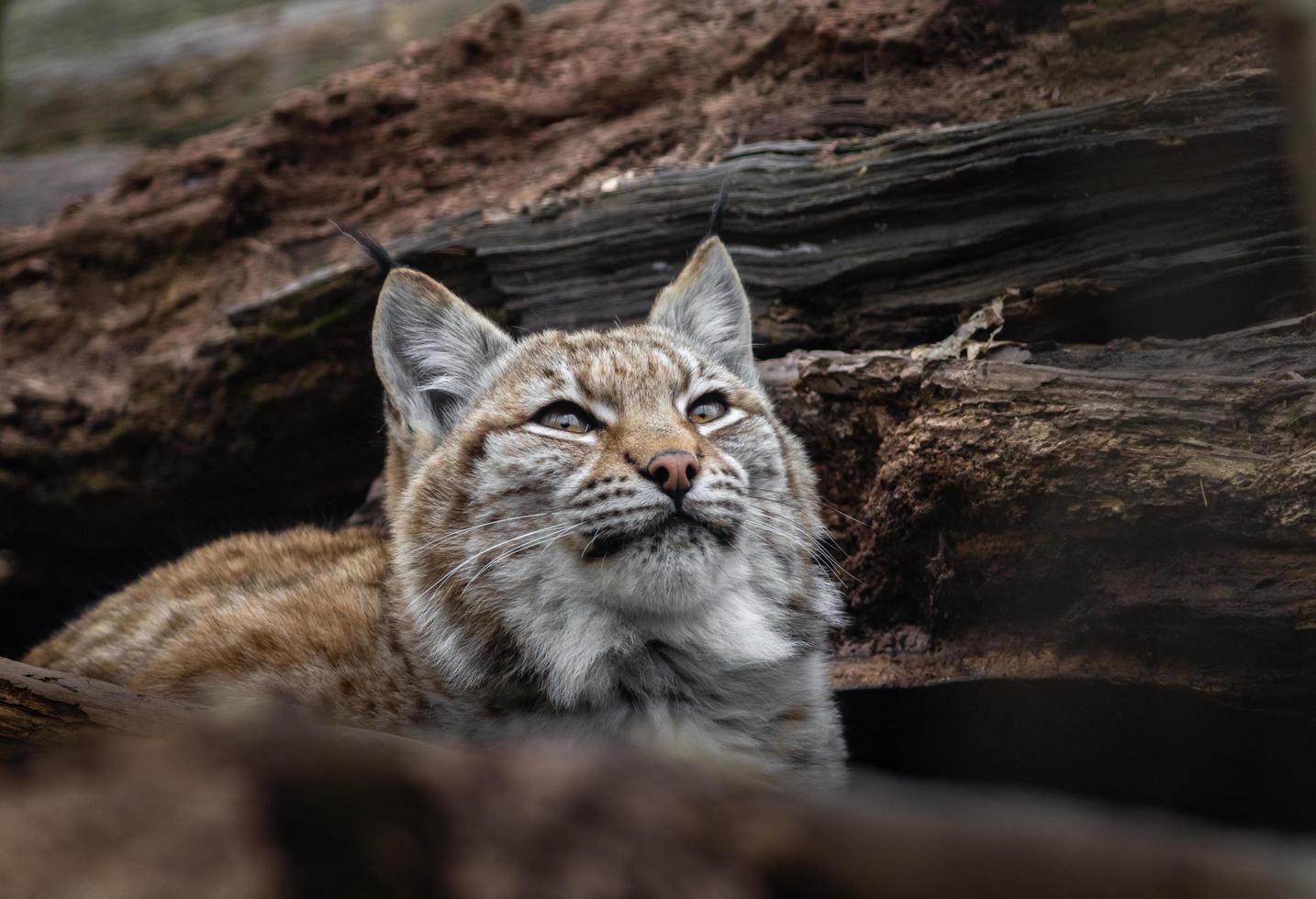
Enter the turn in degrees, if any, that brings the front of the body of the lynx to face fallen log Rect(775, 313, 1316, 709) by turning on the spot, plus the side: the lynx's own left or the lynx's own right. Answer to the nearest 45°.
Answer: approximately 45° to the lynx's own left

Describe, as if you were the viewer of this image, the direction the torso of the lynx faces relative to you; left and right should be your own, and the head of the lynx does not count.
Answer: facing the viewer and to the right of the viewer

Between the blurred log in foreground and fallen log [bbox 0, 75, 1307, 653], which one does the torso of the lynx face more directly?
the blurred log in foreground

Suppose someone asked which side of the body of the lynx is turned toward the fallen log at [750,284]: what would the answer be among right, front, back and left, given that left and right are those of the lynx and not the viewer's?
left
